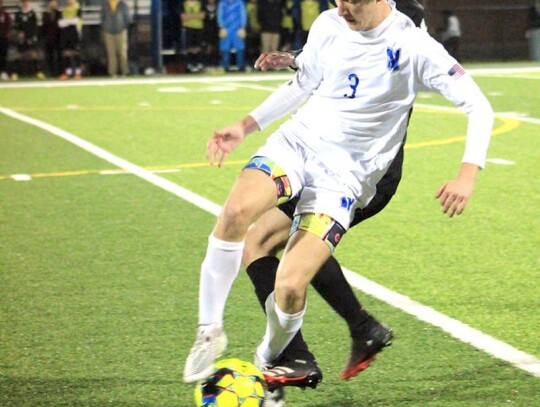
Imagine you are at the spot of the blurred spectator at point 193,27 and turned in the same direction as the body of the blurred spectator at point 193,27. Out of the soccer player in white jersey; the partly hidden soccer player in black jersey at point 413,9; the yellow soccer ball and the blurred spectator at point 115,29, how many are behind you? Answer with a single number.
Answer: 0

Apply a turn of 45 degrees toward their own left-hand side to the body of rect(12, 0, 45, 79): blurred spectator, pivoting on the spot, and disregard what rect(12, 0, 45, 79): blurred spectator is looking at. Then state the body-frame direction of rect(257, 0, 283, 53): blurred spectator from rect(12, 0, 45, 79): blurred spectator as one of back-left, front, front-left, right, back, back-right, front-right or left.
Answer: front-left

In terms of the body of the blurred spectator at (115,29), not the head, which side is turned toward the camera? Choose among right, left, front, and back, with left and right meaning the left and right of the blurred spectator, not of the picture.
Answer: front

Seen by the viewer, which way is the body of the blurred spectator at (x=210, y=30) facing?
toward the camera

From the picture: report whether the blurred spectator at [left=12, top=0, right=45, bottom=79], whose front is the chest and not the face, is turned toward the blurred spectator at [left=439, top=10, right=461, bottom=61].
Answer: no

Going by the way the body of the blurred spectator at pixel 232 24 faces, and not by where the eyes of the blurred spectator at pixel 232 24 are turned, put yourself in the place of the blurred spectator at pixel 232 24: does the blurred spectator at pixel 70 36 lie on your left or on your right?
on your right

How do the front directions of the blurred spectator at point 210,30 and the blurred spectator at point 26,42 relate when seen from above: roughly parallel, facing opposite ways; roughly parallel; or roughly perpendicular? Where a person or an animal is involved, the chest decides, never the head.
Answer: roughly parallel

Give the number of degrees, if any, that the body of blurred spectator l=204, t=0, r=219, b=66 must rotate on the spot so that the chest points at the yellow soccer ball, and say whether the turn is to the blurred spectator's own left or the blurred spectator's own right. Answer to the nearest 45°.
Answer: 0° — they already face it

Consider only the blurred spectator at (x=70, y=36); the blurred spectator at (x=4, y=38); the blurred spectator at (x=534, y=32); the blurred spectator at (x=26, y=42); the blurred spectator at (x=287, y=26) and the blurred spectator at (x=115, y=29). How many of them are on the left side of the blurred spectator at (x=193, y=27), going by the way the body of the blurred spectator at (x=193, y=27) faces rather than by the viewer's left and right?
2

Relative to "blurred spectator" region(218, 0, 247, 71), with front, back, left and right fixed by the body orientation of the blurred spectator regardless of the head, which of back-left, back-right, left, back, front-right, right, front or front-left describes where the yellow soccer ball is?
front

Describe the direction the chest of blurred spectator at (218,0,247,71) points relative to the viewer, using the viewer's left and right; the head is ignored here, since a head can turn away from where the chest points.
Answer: facing the viewer

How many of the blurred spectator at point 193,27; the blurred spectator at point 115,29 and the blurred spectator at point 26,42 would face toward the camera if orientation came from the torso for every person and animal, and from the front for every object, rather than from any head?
3

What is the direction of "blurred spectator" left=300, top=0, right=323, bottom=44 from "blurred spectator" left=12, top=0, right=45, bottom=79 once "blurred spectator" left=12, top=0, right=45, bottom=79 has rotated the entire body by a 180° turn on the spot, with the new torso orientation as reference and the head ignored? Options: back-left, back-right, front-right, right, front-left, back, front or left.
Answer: right

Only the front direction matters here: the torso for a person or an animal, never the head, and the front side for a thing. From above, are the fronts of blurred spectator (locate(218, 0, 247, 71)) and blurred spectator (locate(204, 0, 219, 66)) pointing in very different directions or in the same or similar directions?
same or similar directions

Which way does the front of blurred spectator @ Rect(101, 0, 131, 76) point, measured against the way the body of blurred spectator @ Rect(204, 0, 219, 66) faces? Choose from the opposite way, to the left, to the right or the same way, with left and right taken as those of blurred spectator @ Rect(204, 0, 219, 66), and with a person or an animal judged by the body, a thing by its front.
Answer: the same way

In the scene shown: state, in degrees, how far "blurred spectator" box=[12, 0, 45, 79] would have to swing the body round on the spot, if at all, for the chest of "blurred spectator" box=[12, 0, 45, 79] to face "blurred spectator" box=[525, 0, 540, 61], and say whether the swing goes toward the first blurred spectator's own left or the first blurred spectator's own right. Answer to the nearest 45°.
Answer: approximately 90° to the first blurred spectator's own left

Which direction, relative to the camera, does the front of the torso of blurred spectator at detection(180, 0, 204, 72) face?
toward the camera
